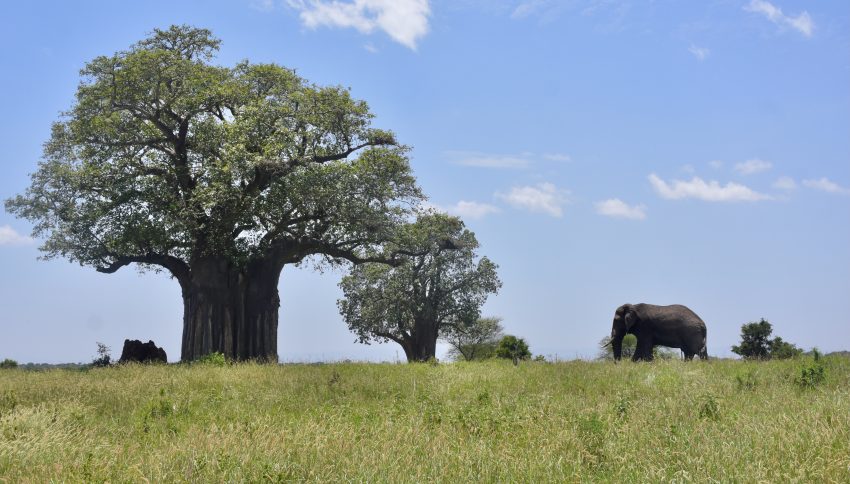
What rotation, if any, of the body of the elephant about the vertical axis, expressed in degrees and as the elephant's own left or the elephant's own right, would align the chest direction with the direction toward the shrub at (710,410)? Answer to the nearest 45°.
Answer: approximately 90° to the elephant's own left

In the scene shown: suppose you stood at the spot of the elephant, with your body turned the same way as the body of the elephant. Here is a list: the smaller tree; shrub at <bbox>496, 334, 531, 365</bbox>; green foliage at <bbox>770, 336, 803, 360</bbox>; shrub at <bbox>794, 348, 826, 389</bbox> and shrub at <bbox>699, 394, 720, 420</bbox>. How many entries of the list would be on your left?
2

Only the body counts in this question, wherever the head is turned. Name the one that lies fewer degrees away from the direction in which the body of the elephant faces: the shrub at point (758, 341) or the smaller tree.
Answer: the smaller tree

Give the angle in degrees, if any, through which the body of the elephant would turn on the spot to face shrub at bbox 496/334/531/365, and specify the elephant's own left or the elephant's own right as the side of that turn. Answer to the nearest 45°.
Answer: approximately 45° to the elephant's own right

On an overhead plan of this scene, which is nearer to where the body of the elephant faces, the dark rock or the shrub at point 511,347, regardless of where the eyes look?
the dark rock

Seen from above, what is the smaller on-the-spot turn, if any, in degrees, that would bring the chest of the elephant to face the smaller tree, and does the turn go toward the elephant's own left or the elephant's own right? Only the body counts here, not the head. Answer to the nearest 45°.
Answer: approximately 45° to the elephant's own right

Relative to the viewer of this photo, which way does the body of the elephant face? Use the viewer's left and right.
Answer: facing to the left of the viewer

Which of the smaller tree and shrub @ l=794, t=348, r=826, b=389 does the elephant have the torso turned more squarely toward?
the smaller tree
